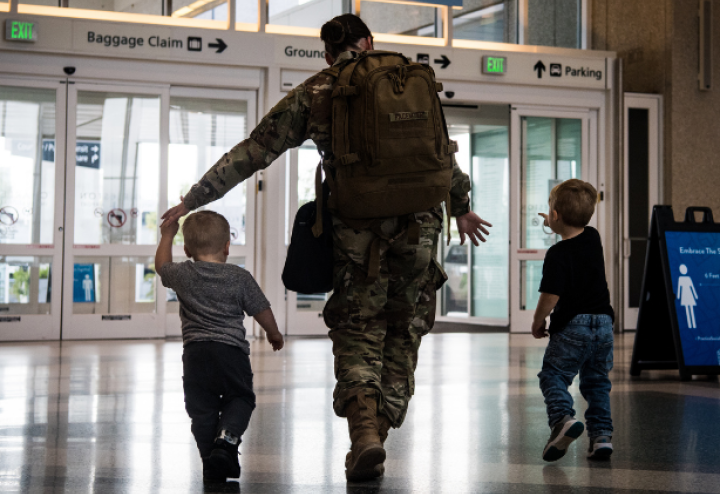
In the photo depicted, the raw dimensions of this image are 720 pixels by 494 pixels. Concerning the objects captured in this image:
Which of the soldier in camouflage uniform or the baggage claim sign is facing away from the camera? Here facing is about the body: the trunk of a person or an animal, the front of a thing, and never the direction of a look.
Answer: the soldier in camouflage uniform

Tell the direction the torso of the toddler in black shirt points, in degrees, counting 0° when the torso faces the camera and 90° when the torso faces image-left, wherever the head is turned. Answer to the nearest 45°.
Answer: approximately 135°

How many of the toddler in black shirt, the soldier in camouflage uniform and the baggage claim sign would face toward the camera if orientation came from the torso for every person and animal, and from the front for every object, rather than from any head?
1

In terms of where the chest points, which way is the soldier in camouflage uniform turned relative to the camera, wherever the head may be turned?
away from the camera

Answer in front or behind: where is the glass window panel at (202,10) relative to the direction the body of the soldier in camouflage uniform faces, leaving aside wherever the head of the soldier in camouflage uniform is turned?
in front

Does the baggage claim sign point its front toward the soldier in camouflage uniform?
yes

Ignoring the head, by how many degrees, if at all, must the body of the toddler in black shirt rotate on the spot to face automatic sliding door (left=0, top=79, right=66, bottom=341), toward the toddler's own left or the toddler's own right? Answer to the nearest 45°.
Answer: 0° — they already face it

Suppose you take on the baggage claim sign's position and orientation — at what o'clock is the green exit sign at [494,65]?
The green exit sign is roughly at 9 o'clock from the baggage claim sign.

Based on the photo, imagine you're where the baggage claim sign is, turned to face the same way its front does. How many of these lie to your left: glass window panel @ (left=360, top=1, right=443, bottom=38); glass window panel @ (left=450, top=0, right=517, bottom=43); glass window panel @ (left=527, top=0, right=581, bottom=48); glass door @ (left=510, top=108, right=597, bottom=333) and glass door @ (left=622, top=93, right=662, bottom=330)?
5

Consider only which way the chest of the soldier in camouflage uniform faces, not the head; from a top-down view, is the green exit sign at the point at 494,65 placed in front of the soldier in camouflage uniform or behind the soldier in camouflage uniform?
in front

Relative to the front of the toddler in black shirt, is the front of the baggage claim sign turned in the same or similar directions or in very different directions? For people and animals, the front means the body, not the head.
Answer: very different directions

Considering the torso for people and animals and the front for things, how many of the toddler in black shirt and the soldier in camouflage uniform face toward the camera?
0

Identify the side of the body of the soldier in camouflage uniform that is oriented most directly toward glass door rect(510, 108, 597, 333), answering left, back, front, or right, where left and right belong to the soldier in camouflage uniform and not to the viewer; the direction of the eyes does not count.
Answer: front

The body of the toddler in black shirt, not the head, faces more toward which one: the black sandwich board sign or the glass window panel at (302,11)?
the glass window panel
